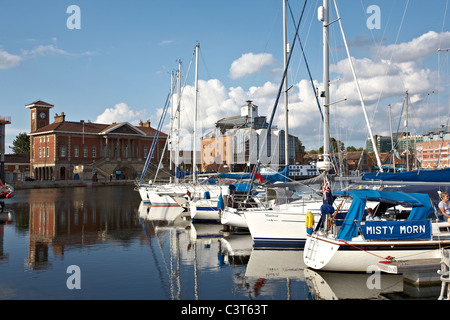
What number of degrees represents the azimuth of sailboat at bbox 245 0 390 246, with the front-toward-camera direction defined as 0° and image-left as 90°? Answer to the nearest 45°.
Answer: approximately 45°

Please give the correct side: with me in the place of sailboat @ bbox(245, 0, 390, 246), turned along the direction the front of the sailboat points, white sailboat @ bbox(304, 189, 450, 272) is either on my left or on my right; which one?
on my left
